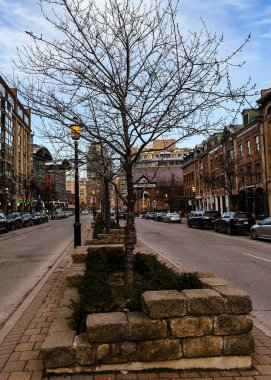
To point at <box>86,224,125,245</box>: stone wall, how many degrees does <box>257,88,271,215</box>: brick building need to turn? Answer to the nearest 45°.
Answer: approximately 45° to its left

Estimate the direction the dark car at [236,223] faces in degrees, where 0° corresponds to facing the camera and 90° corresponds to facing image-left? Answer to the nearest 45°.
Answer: approximately 135°

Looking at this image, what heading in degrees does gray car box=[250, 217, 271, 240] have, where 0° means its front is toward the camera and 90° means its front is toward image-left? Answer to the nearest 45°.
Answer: approximately 135°

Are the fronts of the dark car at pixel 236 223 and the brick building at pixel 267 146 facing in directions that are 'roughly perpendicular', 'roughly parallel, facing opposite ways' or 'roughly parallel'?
roughly perpendicular

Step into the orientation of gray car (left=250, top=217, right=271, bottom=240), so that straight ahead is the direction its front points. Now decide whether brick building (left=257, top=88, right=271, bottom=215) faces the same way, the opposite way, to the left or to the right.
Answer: to the left

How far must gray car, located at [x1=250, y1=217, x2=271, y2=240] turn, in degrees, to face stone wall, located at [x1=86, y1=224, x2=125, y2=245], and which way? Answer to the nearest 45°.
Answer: approximately 90° to its left
